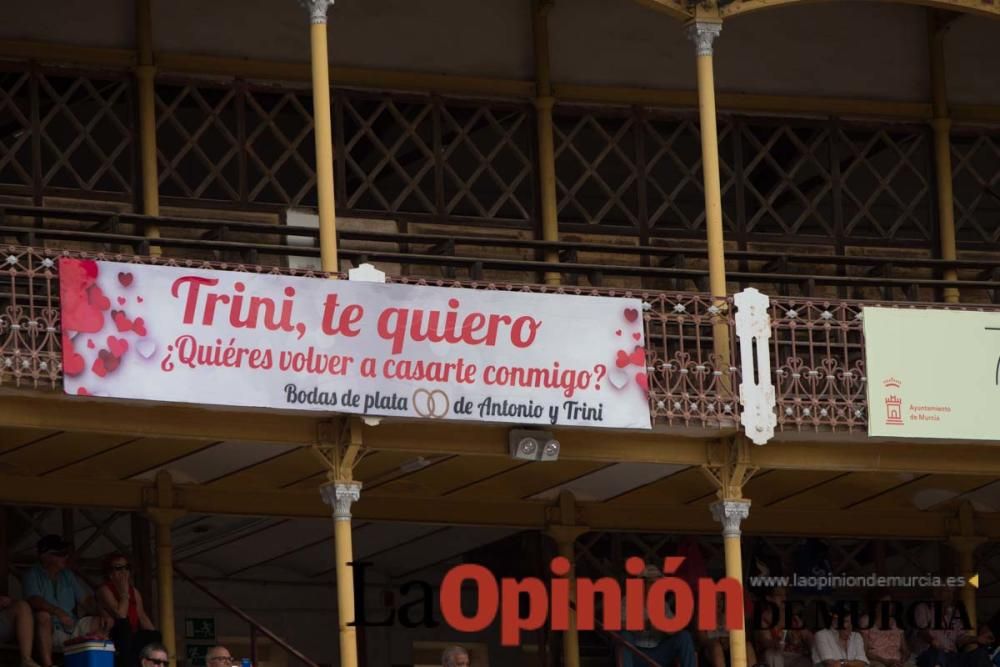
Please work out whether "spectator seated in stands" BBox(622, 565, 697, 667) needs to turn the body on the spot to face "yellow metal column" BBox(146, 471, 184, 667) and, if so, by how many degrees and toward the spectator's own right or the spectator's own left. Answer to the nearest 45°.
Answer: approximately 90° to the spectator's own right

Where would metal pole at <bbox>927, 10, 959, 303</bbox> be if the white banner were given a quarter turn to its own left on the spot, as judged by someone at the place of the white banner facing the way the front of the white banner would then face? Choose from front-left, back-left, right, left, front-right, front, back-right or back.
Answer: front-left

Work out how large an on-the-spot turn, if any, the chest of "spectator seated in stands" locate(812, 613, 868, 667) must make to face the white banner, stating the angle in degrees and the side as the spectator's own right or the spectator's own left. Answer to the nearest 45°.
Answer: approximately 45° to the spectator's own right

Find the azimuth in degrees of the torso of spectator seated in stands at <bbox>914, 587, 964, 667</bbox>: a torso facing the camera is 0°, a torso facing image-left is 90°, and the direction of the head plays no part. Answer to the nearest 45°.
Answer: approximately 45°

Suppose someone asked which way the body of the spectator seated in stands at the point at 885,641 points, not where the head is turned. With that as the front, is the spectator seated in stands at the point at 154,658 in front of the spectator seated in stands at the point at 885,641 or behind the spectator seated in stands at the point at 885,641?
in front
